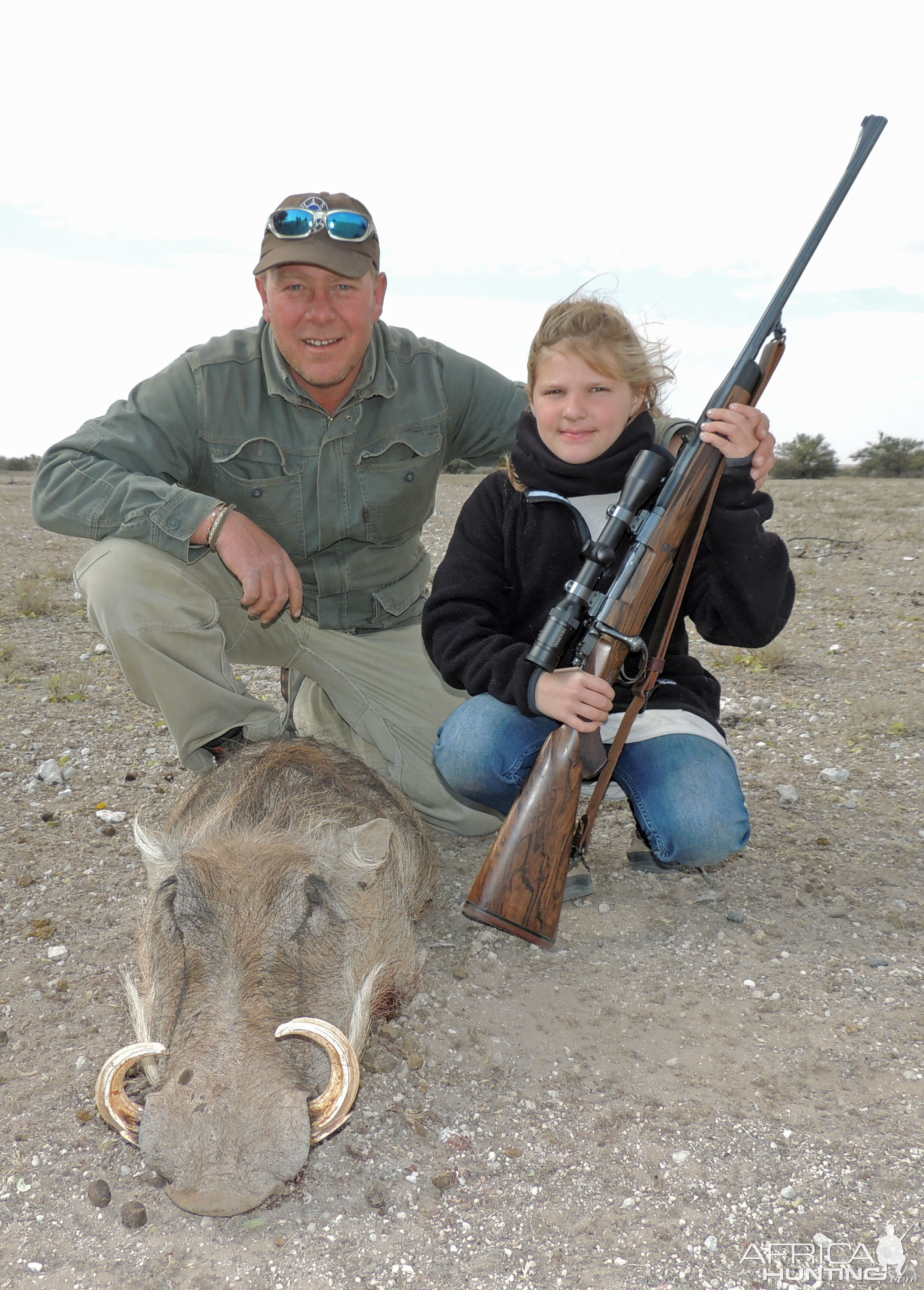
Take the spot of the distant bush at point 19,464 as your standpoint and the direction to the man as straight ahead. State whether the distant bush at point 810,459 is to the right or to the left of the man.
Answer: left

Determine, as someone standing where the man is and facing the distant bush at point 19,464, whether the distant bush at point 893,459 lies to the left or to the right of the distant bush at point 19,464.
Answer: right

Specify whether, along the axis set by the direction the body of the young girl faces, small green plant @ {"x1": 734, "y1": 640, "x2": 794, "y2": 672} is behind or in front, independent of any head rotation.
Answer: behind

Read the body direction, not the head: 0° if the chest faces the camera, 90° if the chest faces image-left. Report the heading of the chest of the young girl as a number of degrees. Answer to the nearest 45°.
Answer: approximately 0°

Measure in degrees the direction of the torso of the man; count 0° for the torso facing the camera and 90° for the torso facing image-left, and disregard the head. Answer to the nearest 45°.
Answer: approximately 0°

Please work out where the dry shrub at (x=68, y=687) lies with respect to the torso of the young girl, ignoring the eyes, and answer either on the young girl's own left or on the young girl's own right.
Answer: on the young girl's own right

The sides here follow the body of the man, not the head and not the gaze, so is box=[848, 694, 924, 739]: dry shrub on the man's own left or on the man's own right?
on the man's own left

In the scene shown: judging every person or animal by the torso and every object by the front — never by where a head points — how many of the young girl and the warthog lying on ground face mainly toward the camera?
2

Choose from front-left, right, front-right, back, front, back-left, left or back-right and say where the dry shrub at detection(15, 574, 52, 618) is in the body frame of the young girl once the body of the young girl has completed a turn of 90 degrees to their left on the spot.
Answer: back-left

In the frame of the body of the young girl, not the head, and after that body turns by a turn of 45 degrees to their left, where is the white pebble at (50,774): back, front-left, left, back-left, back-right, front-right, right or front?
back-right
